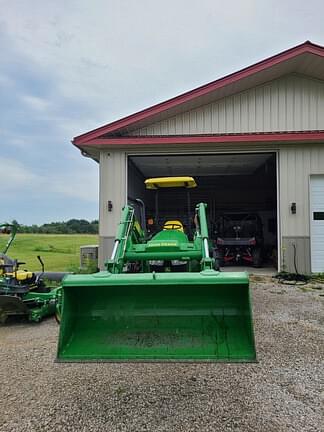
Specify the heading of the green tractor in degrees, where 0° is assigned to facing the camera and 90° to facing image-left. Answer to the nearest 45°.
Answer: approximately 0°

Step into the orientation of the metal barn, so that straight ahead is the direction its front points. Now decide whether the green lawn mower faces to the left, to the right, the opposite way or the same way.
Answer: to the left

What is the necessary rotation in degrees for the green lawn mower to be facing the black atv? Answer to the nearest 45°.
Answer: approximately 45° to its left

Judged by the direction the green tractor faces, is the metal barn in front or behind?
behind

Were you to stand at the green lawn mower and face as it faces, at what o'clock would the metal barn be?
The metal barn is roughly at 11 o'clock from the green lawn mower.

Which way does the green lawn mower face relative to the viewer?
to the viewer's right

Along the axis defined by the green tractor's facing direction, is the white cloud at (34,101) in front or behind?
behind
